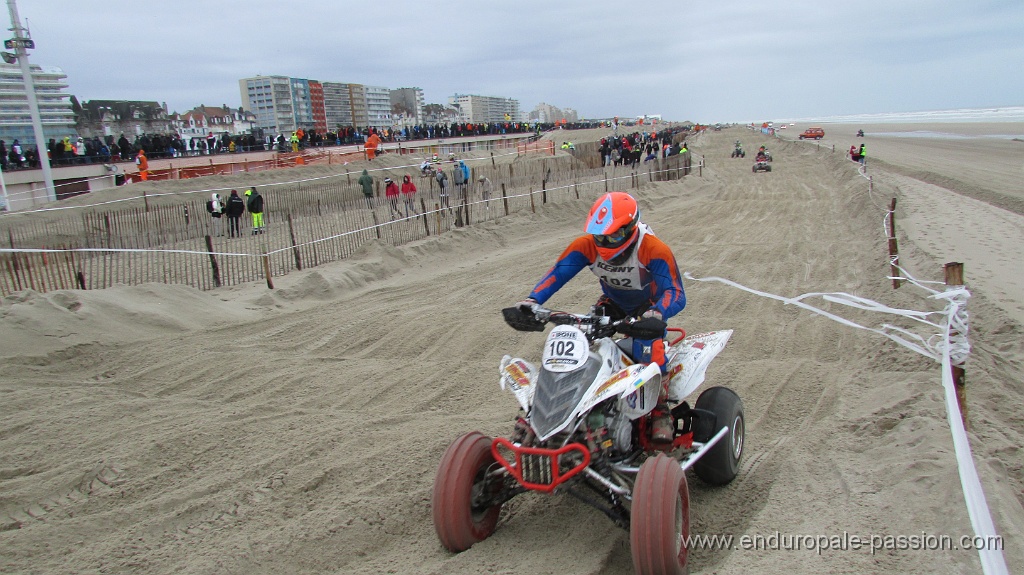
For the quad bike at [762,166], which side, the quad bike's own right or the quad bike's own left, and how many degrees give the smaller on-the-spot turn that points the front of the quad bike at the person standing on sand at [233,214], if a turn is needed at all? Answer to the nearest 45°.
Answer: approximately 45° to the quad bike's own right

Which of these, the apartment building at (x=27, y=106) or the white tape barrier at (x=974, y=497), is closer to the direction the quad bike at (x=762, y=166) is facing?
the white tape barrier

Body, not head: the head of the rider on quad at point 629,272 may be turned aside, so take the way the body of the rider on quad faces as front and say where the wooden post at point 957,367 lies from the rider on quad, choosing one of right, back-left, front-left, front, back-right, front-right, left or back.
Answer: back-left

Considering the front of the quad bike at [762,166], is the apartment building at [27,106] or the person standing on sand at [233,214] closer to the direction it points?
the person standing on sand

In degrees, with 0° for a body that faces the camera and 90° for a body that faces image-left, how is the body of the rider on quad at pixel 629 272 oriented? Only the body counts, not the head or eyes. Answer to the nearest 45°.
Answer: approximately 45°

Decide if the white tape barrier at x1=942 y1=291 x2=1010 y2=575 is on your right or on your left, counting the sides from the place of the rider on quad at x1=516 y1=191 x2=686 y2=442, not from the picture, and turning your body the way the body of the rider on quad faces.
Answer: on your left

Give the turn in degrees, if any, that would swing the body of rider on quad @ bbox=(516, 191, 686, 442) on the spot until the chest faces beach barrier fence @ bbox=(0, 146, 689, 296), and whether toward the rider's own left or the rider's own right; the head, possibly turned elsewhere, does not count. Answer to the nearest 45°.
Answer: approximately 90° to the rider's own right

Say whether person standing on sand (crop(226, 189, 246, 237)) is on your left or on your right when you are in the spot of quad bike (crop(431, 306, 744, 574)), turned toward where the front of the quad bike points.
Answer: on your right

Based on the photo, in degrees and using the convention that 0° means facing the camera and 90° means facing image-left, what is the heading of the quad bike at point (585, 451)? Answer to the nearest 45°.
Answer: approximately 45°

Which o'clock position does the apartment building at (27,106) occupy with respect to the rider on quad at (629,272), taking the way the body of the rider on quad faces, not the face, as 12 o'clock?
The apartment building is roughly at 3 o'clock from the rider on quad.
